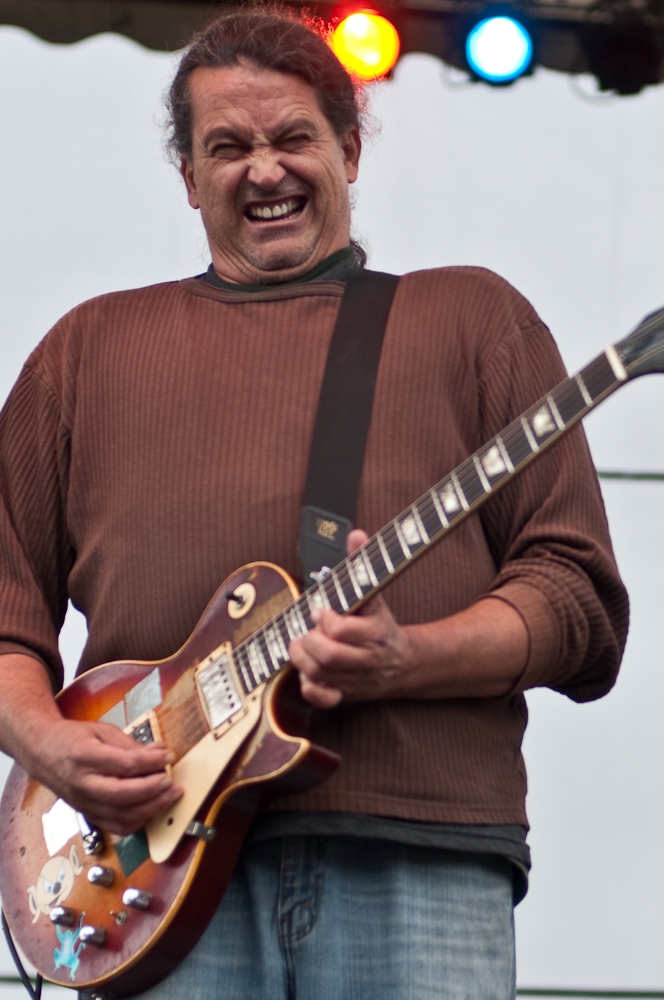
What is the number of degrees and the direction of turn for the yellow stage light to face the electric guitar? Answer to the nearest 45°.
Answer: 0° — it already faces it

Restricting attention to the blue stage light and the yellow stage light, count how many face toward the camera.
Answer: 2

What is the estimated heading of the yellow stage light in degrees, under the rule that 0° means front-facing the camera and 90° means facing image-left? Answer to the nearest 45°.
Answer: approximately 0°

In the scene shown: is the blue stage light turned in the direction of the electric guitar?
yes

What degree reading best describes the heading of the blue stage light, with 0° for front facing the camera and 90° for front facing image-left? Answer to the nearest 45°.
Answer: approximately 0°
